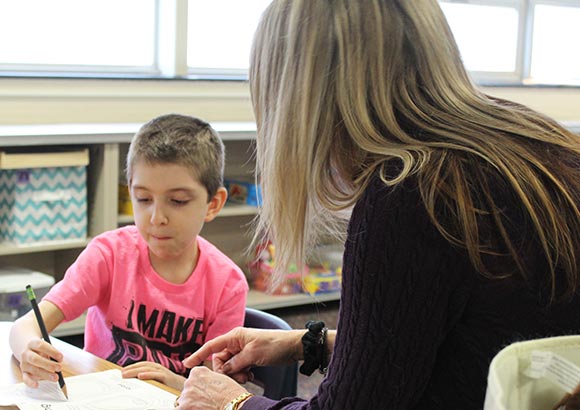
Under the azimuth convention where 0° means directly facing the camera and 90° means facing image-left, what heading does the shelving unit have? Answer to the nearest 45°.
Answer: approximately 0°

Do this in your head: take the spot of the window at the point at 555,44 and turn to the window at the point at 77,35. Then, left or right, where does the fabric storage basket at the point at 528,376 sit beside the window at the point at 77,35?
left

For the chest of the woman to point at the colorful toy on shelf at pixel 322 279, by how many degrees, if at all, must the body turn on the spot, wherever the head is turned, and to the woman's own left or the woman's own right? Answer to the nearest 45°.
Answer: approximately 90° to the woman's own right

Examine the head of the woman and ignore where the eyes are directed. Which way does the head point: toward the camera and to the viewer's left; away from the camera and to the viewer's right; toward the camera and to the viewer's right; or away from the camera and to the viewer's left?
away from the camera and to the viewer's left

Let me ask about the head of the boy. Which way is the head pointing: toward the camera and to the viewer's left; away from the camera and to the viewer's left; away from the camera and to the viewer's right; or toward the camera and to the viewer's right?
toward the camera and to the viewer's left

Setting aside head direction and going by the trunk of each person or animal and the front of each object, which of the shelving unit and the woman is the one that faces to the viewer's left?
the woman

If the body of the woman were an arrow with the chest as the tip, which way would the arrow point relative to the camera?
to the viewer's left

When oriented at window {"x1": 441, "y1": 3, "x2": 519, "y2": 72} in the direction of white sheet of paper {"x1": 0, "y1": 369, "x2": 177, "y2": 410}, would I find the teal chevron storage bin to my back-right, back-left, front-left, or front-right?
front-right

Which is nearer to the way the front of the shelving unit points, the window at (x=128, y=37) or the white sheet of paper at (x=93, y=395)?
the white sheet of paper

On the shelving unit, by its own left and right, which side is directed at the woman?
front

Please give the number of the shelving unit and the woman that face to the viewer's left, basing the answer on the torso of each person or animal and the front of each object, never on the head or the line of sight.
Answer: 1

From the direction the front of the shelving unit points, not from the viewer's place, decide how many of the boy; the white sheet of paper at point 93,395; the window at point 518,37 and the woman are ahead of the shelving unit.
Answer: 3

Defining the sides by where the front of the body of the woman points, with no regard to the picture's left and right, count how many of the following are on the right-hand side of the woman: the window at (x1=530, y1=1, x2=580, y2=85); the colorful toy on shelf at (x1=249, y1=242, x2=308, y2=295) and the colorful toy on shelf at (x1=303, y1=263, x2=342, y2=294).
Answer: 3
